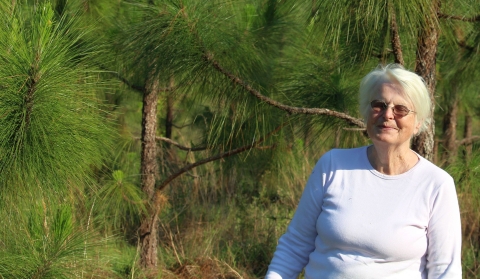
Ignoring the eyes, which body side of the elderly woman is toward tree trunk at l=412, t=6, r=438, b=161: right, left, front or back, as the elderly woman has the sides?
back

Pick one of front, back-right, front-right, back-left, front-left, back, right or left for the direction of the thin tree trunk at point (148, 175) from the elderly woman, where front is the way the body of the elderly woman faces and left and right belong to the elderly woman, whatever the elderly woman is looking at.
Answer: back-right

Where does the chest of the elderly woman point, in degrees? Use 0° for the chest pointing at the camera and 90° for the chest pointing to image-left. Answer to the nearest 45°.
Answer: approximately 0°
